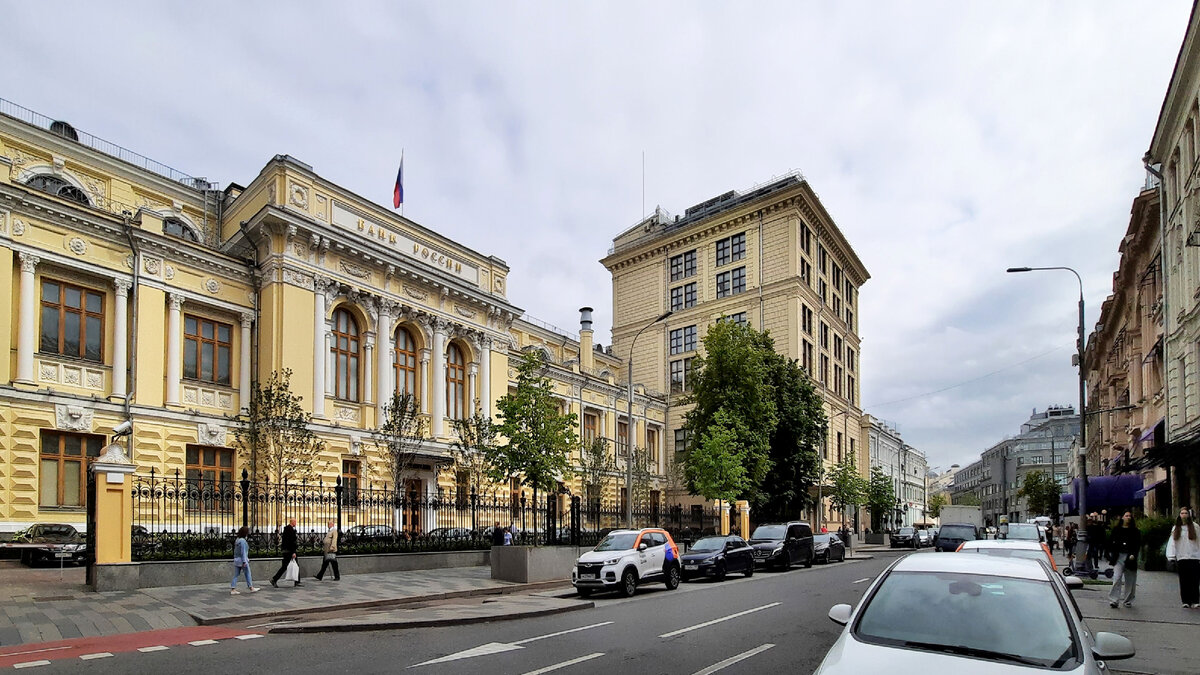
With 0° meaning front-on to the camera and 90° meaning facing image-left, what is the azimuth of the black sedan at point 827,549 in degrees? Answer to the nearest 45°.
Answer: approximately 45°

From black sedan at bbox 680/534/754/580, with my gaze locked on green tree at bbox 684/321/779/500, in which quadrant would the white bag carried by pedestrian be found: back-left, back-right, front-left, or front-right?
back-left

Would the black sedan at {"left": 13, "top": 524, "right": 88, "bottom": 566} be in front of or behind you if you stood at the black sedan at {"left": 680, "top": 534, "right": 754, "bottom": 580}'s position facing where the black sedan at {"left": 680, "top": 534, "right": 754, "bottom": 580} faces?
in front

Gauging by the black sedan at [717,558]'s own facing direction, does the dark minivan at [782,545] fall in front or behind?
behind

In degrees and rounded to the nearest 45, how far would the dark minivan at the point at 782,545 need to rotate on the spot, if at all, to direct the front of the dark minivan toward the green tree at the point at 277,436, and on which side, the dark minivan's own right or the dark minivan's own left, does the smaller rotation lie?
approximately 45° to the dark minivan's own right

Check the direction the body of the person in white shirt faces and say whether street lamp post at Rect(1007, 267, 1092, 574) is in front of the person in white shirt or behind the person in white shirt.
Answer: behind
